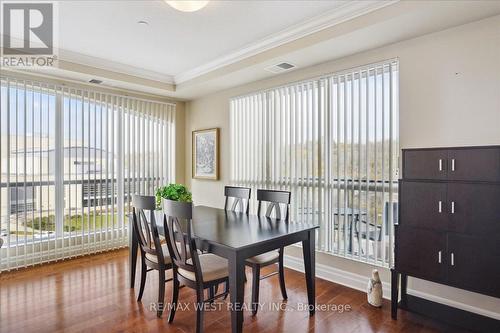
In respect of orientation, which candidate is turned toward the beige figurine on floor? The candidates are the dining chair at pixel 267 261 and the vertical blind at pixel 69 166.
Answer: the vertical blind

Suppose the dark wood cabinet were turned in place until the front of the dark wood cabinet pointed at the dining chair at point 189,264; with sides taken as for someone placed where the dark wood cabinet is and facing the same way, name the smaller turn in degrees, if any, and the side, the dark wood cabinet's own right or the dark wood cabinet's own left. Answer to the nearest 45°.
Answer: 0° — it already faces it

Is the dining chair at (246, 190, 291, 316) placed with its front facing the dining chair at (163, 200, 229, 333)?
yes

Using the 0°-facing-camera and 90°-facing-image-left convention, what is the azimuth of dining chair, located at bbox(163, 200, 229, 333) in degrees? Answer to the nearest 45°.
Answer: approximately 225°

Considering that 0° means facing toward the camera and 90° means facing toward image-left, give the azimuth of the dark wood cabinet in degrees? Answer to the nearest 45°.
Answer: approximately 45°

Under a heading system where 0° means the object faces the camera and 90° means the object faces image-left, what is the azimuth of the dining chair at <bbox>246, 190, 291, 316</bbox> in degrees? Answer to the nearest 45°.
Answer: approximately 45°

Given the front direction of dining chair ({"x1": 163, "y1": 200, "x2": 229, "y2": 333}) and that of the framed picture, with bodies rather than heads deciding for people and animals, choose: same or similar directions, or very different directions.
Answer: very different directions

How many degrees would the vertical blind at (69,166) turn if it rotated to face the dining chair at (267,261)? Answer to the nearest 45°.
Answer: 0° — it already faces it

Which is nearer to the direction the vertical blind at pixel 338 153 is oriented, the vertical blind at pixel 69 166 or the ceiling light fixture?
the ceiling light fixture

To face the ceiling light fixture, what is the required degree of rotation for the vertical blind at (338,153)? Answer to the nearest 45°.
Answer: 0° — it already faces it

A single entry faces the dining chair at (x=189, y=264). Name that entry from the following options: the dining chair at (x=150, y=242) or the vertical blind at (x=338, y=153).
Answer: the vertical blind

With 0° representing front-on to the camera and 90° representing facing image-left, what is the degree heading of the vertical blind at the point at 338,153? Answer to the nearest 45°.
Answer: approximately 45°

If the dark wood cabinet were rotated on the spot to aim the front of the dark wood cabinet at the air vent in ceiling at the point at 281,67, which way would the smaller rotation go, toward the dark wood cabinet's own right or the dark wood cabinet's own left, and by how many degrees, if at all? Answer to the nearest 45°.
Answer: approximately 45° to the dark wood cabinet's own right

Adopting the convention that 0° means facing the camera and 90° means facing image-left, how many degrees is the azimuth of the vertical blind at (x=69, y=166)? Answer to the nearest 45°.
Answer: approximately 315°

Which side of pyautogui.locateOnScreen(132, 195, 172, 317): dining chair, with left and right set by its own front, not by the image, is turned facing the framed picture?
front
